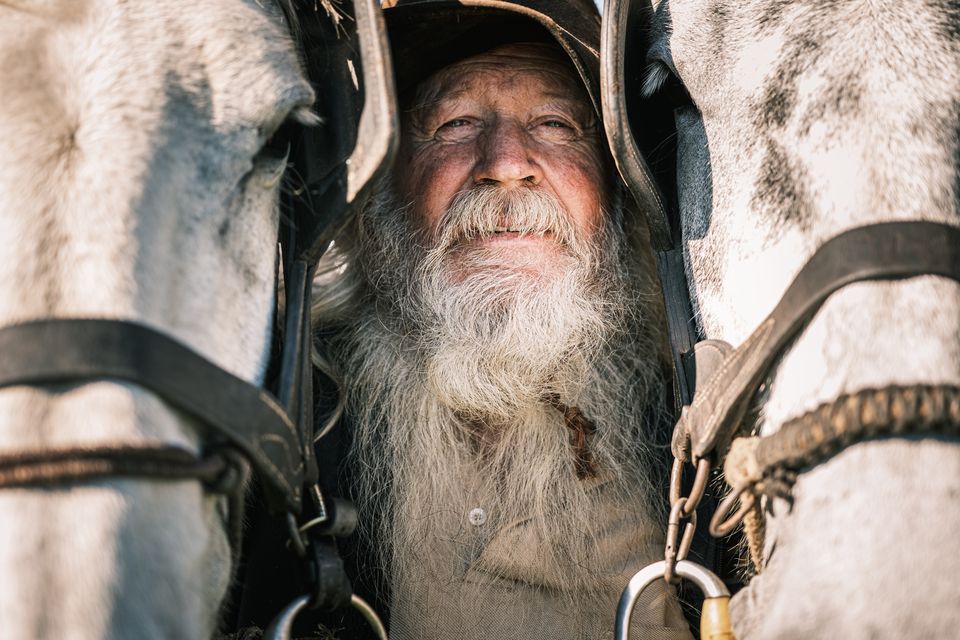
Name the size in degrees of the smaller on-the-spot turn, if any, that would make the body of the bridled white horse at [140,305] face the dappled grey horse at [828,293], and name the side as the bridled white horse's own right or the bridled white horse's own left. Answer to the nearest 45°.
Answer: approximately 90° to the bridled white horse's own left

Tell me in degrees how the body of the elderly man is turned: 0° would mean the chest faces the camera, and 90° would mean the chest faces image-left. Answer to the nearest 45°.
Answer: approximately 0°

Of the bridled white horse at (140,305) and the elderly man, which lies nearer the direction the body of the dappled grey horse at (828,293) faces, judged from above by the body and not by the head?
the bridled white horse

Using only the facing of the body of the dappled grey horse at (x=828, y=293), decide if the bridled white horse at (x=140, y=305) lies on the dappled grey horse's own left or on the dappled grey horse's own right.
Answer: on the dappled grey horse's own right

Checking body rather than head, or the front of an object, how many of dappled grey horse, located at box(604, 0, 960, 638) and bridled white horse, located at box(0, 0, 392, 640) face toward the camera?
2

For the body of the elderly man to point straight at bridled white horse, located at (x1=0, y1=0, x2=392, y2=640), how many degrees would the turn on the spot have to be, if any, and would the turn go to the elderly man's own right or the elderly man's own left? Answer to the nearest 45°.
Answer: approximately 45° to the elderly man's own right

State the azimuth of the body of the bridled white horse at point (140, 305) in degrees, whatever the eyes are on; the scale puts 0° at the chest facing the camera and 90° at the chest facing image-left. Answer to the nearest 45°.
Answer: approximately 0°

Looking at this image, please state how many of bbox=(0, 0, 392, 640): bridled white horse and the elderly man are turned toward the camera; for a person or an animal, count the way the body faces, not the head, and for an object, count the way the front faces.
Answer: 2
